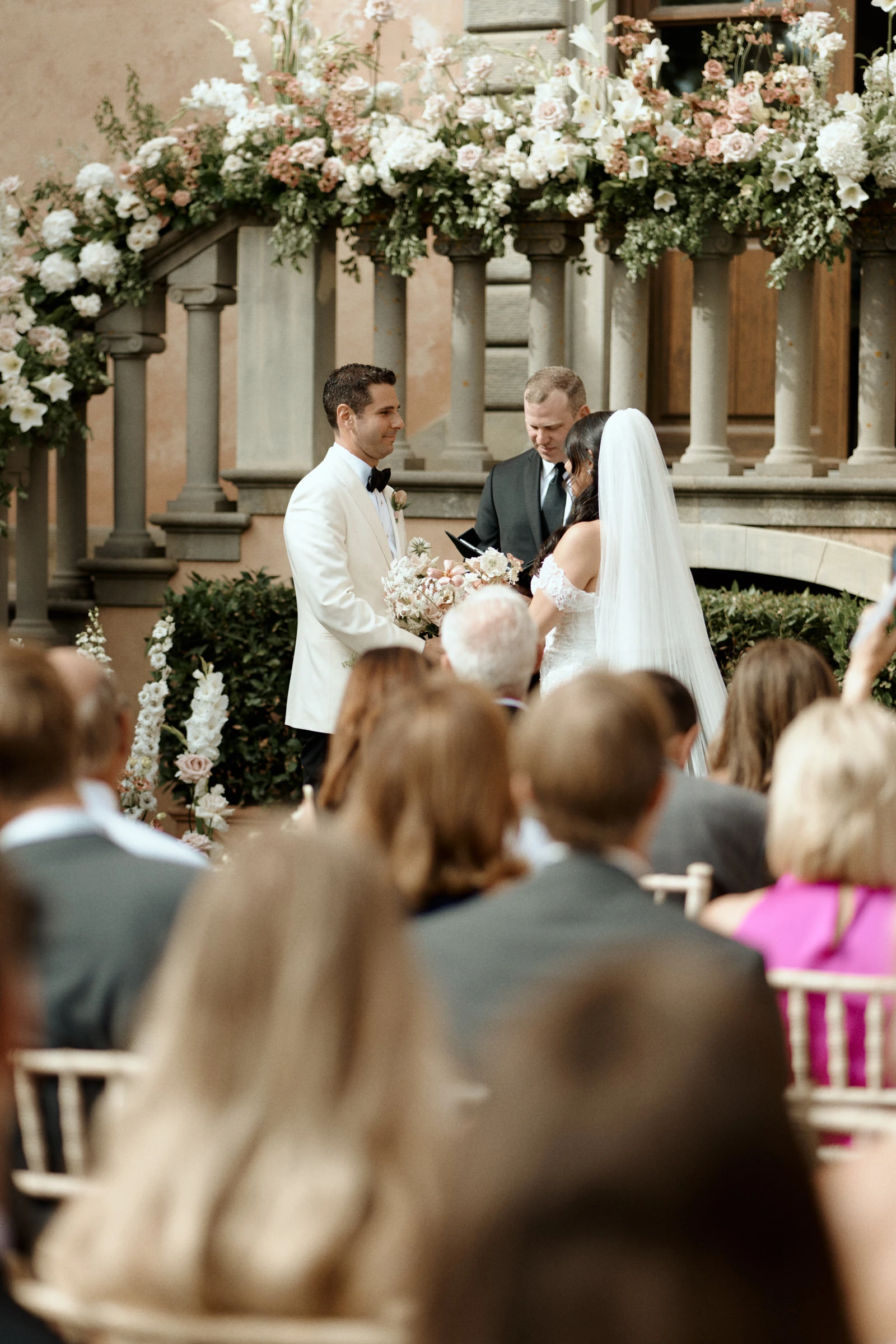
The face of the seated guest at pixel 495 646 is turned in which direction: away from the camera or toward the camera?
away from the camera

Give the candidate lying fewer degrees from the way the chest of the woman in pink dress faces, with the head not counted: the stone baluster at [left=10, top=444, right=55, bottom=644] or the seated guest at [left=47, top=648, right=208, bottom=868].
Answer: the stone baluster

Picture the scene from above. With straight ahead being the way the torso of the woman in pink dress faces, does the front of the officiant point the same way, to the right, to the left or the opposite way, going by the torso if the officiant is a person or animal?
the opposite way

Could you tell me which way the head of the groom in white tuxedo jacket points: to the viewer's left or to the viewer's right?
to the viewer's right

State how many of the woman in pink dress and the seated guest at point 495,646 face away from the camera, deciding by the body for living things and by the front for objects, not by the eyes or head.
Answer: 2

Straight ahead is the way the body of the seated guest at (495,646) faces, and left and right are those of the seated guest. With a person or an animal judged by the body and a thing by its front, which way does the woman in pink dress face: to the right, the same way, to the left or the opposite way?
the same way

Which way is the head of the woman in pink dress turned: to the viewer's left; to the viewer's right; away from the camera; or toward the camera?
away from the camera

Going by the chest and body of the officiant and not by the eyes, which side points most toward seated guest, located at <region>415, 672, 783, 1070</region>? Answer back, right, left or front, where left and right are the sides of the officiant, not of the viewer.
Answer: front

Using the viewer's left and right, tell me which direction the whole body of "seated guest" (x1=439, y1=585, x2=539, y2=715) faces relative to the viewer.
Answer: facing away from the viewer

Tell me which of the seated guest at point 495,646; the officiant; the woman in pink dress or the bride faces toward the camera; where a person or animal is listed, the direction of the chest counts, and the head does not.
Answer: the officiant

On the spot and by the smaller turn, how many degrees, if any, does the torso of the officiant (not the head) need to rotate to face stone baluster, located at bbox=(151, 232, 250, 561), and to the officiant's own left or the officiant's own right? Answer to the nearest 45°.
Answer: approximately 135° to the officiant's own right

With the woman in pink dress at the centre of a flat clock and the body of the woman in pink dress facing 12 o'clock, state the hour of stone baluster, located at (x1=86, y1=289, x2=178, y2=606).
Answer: The stone baluster is roughly at 11 o'clock from the woman in pink dress.

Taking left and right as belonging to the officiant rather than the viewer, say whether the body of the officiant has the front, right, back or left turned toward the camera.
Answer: front

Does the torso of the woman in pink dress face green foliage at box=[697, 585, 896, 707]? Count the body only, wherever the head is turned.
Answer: yes

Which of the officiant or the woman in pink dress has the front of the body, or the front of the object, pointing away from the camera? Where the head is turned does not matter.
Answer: the woman in pink dress

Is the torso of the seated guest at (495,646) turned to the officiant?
yes

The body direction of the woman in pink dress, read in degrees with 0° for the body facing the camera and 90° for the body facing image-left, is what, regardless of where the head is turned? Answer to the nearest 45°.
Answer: approximately 180°
